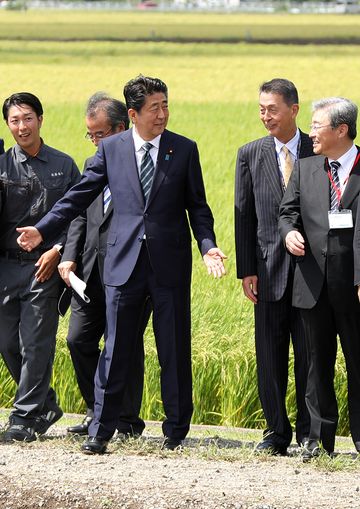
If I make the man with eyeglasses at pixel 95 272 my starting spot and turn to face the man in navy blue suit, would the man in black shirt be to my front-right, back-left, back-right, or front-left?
back-right

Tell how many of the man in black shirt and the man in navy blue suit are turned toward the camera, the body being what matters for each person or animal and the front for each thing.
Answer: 2

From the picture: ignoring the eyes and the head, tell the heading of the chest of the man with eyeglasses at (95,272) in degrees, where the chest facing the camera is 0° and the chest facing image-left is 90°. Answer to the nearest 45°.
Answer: approximately 45°

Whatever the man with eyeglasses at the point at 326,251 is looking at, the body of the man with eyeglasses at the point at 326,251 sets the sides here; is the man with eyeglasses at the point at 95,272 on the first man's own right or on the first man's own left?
on the first man's own right

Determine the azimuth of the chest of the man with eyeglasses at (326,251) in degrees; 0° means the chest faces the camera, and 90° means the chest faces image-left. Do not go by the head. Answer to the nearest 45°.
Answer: approximately 45°

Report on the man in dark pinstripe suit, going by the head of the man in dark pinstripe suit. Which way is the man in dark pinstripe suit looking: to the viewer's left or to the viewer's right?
to the viewer's left

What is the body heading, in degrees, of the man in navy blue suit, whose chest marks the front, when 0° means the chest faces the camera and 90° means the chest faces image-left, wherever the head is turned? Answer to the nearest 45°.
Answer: approximately 0°

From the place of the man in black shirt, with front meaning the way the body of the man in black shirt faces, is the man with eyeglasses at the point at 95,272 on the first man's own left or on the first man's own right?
on the first man's own left

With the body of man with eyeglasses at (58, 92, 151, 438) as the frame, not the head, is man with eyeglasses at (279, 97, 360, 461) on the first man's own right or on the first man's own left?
on the first man's own left
